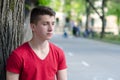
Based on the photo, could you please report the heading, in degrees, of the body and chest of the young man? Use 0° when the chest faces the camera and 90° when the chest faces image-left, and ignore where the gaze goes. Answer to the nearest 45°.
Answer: approximately 315°

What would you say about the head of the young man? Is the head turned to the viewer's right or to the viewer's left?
to the viewer's right

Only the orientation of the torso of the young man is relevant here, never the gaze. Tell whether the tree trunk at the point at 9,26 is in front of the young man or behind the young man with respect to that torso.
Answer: behind
